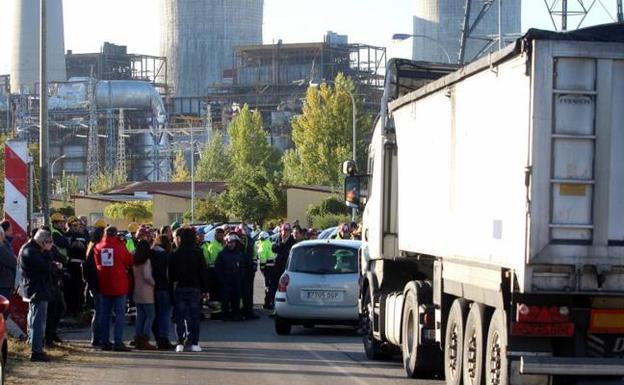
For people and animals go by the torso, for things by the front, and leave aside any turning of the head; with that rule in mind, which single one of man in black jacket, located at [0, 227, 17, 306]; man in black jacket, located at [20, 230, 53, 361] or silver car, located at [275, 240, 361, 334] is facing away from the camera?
the silver car

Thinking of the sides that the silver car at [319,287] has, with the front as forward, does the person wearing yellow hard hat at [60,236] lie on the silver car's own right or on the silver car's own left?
on the silver car's own left

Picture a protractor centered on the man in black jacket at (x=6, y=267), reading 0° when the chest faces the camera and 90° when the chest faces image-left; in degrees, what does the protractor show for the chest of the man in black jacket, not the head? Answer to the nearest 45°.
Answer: approximately 270°

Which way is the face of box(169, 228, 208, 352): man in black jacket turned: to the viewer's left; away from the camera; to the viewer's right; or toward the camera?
away from the camera

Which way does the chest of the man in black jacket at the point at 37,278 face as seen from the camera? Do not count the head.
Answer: to the viewer's right

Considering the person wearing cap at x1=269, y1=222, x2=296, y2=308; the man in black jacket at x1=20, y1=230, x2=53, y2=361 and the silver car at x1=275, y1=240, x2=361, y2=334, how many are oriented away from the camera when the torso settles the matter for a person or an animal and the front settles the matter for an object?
1

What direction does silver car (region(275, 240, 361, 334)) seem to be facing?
away from the camera

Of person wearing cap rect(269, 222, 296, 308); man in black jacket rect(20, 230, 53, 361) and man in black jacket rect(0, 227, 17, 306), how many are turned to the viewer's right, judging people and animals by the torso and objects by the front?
2

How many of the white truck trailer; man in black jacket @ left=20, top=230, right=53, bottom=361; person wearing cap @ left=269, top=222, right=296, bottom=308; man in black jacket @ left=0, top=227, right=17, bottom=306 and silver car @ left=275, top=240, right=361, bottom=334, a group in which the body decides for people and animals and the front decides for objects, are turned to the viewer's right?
2

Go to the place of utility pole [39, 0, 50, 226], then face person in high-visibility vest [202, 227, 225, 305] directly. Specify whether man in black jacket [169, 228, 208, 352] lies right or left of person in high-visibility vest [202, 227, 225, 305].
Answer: right

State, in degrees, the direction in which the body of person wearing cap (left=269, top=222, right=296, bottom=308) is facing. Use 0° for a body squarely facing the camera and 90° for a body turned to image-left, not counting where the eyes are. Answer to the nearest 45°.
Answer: approximately 45°
